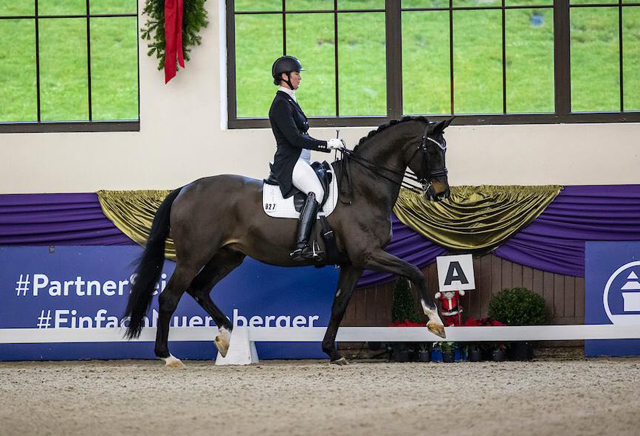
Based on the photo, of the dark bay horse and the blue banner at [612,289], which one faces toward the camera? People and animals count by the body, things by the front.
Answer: the blue banner

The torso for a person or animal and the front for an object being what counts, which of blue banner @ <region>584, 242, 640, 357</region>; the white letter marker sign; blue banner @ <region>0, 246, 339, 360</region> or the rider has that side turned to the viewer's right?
the rider

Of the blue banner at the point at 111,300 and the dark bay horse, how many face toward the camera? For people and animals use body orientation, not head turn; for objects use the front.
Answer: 1

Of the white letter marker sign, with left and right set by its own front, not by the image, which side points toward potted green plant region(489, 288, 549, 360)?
left

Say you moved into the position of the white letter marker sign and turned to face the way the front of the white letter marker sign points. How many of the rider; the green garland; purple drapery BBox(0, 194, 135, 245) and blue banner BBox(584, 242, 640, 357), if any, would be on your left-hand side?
1

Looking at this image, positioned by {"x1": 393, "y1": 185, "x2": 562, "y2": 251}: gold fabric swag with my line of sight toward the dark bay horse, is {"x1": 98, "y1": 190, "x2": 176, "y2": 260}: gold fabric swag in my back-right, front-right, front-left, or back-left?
front-right

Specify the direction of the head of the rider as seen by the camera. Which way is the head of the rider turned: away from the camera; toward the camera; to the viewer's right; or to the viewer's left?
to the viewer's right

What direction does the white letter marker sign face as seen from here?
toward the camera

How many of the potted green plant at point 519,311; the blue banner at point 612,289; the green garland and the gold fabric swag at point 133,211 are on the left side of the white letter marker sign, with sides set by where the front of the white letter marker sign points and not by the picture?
2

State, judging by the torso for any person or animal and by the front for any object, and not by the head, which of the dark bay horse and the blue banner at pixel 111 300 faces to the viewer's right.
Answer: the dark bay horse

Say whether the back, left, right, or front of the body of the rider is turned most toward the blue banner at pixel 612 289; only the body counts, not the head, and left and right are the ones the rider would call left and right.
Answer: front

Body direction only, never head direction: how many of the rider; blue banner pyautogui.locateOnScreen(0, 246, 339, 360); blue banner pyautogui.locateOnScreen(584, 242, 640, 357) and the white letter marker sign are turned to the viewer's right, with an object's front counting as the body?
1

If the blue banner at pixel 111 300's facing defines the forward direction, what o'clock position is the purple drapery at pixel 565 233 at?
The purple drapery is roughly at 9 o'clock from the blue banner.

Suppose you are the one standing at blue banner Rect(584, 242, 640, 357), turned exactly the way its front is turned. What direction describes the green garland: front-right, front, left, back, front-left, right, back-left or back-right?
right

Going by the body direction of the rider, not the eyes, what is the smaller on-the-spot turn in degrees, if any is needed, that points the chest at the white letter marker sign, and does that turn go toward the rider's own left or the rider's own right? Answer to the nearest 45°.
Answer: approximately 45° to the rider's own left

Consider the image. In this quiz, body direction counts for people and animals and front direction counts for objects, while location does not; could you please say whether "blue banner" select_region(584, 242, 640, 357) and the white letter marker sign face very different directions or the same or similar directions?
same or similar directions

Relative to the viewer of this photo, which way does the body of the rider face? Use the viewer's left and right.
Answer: facing to the right of the viewer

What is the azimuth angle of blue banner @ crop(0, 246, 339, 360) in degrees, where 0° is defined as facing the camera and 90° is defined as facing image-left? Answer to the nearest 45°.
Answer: approximately 0°

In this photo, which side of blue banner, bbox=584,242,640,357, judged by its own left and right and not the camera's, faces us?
front

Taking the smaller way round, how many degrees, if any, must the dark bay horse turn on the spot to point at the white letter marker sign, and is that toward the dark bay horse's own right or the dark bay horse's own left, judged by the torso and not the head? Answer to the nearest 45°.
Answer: approximately 45° to the dark bay horse's own left

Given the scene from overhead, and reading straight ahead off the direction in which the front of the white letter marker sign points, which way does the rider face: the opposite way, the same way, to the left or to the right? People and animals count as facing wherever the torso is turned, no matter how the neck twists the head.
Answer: to the left
